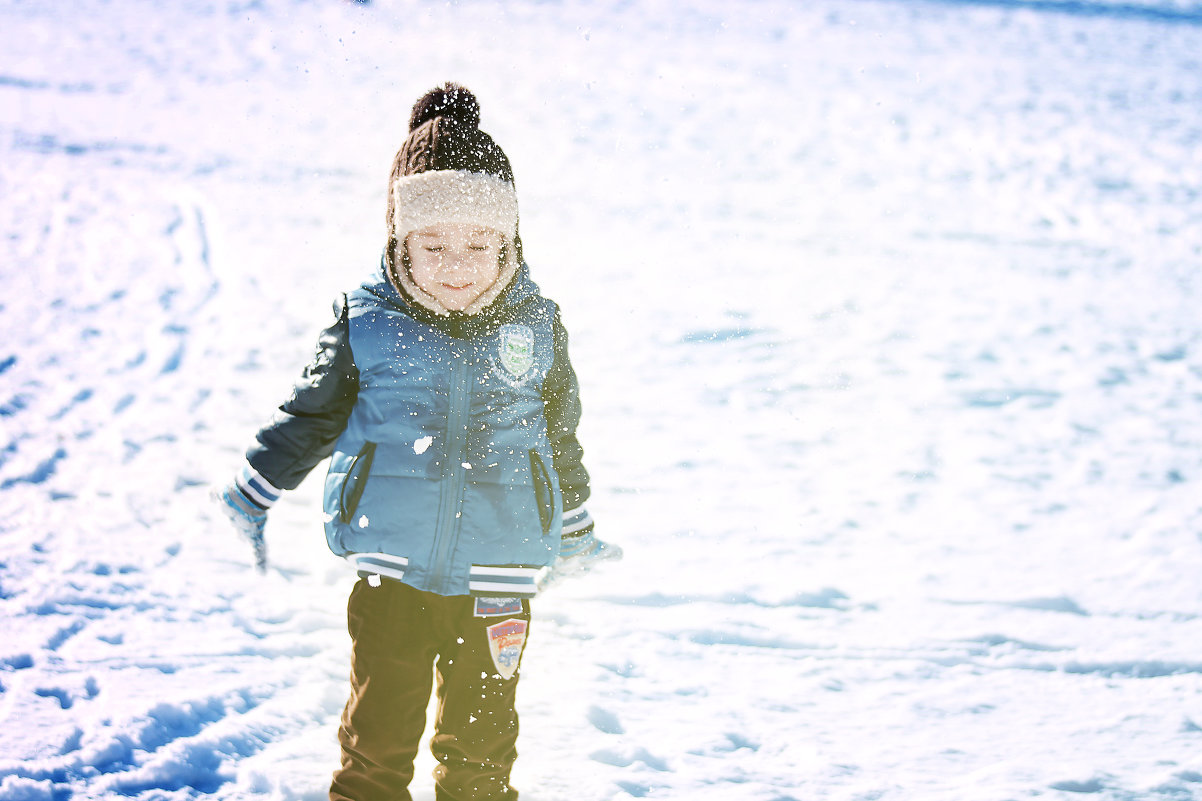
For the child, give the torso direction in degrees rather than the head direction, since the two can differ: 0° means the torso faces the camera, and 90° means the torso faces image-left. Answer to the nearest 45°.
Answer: approximately 0°
